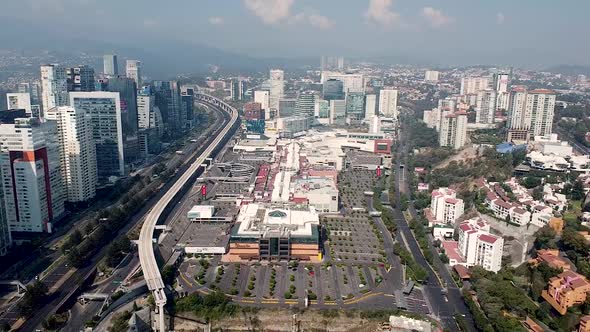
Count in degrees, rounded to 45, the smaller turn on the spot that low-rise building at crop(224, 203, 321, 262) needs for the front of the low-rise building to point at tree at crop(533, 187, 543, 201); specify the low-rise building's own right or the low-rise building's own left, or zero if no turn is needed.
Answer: approximately 90° to the low-rise building's own left

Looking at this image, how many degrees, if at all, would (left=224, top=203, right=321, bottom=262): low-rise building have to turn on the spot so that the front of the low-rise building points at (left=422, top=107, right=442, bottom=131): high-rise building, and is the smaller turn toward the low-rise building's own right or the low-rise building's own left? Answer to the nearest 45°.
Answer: approximately 135° to the low-rise building's own left

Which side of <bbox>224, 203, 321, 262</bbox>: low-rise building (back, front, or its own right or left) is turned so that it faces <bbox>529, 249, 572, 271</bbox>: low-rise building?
left

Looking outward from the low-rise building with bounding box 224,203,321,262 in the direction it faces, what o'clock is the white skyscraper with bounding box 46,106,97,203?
The white skyscraper is roughly at 4 o'clock from the low-rise building.

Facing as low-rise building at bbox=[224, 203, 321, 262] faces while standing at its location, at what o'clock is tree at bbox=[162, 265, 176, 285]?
The tree is roughly at 2 o'clock from the low-rise building.

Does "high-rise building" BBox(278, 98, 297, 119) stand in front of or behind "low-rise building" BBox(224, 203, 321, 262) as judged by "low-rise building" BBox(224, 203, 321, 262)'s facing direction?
behind

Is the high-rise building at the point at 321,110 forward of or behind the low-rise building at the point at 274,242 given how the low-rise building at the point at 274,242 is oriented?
behind

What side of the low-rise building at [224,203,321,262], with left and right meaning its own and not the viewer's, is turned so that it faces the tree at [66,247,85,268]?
right

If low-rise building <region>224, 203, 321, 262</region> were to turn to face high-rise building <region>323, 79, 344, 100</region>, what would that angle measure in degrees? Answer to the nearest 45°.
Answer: approximately 180°

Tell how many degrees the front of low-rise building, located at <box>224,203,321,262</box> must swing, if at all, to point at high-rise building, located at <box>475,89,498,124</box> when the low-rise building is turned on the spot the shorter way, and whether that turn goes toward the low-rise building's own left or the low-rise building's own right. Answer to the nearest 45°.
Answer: approximately 135° to the low-rise building's own left

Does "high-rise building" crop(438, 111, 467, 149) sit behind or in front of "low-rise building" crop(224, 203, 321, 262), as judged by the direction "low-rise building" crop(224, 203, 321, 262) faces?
behind

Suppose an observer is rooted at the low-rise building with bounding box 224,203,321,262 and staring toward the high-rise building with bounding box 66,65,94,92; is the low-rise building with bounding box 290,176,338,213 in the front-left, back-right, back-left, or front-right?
front-right

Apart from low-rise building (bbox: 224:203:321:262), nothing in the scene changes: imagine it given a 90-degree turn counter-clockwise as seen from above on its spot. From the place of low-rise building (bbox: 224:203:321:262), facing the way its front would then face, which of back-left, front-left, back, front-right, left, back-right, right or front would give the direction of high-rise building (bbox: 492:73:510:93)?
front-left

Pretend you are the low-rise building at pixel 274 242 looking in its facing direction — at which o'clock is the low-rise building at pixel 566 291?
the low-rise building at pixel 566 291 is roughly at 10 o'clock from the low-rise building at pixel 274 242.

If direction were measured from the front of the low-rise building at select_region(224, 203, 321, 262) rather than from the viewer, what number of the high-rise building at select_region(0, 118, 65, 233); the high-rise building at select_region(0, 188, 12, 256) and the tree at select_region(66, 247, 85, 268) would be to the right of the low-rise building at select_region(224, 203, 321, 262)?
3

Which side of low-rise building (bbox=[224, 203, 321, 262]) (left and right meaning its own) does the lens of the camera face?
front

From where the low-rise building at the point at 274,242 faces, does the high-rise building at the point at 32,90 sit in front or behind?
behind

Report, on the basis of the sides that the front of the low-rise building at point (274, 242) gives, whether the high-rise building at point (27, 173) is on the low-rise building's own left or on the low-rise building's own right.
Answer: on the low-rise building's own right

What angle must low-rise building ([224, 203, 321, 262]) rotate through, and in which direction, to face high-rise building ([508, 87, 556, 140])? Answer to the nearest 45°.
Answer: approximately 135° to its left
